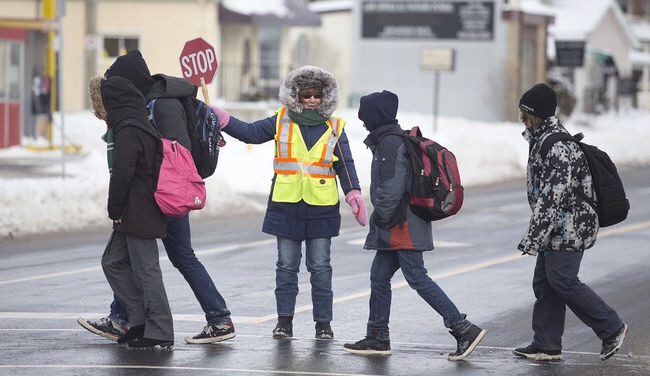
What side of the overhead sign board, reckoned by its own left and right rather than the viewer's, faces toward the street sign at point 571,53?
left

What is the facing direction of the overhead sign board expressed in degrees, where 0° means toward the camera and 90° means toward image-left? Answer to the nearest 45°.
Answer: approximately 0°

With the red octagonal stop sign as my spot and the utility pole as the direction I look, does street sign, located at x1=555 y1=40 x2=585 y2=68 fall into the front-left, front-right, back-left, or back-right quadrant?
front-right

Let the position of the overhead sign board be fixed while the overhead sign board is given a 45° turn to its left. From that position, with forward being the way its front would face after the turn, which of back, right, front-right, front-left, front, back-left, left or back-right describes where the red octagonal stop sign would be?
front-right

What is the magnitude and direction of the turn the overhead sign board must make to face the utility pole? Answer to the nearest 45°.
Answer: approximately 45° to its right
